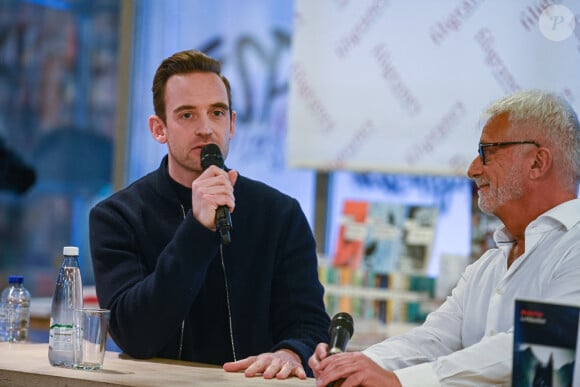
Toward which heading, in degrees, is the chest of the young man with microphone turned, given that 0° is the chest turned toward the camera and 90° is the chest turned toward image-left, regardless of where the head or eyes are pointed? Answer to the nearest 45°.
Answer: approximately 0°

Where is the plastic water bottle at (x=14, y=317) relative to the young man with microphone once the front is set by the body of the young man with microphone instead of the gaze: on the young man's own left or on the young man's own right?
on the young man's own right
